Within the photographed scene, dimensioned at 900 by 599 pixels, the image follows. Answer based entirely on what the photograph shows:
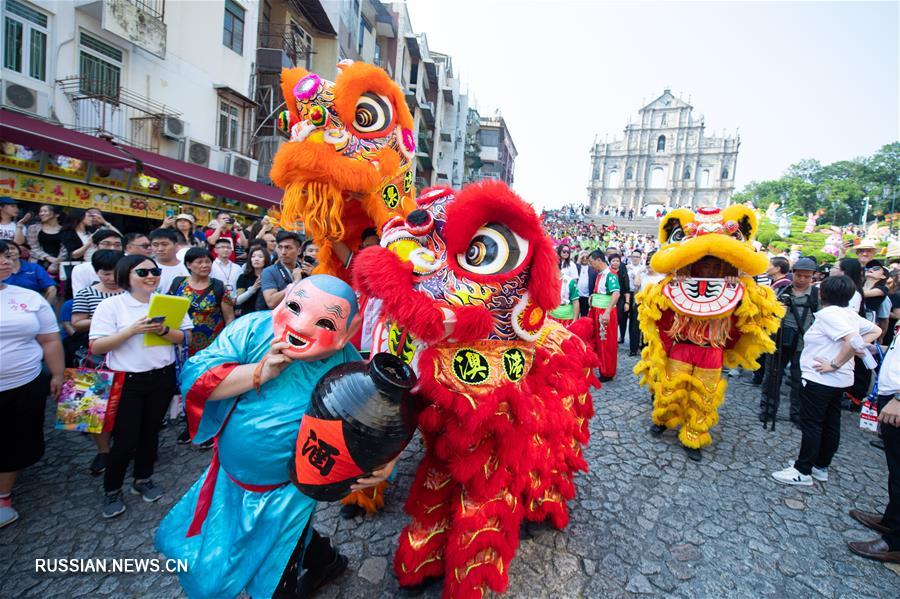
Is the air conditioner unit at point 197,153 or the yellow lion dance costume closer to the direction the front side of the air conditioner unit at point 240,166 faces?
the yellow lion dance costume

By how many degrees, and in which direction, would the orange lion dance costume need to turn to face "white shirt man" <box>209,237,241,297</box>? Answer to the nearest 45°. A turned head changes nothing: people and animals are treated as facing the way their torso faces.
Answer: approximately 90° to its right

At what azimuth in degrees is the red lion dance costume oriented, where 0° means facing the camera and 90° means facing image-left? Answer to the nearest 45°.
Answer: approximately 45°

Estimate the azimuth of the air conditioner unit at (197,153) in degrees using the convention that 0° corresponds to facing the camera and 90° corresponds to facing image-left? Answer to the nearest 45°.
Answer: approximately 315°

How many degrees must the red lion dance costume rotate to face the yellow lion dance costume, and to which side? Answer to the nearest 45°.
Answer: approximately 180°

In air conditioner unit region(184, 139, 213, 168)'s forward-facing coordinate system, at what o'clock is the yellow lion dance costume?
The yellow lion dance costume is roughly at 1 o'clock from the air conditioner unit.
